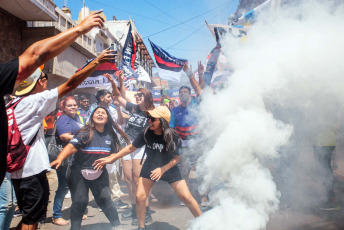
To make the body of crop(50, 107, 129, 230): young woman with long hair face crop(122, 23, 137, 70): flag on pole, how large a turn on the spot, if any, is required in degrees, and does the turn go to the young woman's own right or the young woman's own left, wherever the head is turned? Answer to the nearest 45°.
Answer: approximately 180°

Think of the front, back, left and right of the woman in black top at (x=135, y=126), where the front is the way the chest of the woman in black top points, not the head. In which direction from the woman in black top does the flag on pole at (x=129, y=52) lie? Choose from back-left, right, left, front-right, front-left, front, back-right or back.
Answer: back-right

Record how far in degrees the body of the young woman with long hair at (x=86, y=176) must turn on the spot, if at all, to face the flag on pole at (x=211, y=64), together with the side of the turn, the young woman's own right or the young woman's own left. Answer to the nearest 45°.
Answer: approximately 90° to the young woman's own left

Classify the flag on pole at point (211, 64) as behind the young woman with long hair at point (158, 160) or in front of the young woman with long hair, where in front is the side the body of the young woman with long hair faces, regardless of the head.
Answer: behind

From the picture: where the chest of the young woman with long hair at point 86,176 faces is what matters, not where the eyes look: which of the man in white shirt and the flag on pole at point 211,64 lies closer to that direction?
the man in white shirt

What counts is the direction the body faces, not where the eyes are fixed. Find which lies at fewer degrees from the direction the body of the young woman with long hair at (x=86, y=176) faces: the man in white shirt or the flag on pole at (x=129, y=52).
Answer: the man in white shirt

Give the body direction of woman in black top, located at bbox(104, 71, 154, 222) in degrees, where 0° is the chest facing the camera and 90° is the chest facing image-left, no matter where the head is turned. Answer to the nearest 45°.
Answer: approximately 45°

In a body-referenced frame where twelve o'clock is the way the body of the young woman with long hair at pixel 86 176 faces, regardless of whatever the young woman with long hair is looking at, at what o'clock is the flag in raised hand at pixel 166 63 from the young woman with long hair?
The flag in raised hand is roughly at 7 o'clock from the young woman with long hair.

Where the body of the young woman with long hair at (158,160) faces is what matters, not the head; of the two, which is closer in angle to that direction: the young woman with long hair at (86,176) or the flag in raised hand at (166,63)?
the young woman with long hair

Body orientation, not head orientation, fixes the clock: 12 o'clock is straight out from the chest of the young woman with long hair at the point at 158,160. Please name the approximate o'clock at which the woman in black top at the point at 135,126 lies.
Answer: The woman in black top is roughly at 4 o'clock from the young woman with long hair.
